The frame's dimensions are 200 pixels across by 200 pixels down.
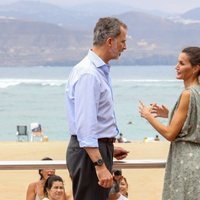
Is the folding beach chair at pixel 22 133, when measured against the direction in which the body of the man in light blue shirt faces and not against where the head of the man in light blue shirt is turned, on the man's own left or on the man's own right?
on the man's own left

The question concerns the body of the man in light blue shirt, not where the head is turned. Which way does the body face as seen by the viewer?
to the viewer's right

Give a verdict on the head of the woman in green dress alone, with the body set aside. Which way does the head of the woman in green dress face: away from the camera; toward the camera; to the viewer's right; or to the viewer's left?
to the viewer's left

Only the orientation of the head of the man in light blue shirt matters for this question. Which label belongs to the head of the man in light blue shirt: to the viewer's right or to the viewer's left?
to the viewer's right

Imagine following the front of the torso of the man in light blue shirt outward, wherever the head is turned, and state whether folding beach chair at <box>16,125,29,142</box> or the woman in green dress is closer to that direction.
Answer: the woman in green dress

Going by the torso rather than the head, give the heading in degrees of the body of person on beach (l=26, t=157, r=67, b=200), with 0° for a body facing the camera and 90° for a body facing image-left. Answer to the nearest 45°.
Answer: approximately 315°

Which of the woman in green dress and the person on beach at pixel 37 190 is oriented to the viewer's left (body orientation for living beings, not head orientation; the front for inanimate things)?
the woman in green dress

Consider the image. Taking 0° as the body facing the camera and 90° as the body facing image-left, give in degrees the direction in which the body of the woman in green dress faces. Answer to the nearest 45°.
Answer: approximately 90°

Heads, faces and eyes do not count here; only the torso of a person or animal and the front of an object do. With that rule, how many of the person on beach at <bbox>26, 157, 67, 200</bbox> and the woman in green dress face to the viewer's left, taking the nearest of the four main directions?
1
